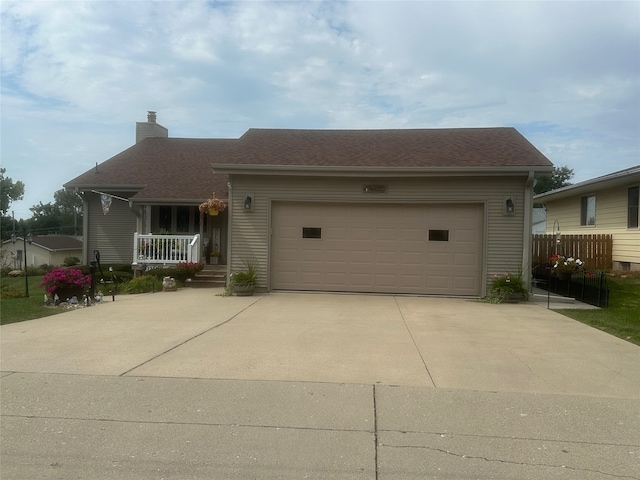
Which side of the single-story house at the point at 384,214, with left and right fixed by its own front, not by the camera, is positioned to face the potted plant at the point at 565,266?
left

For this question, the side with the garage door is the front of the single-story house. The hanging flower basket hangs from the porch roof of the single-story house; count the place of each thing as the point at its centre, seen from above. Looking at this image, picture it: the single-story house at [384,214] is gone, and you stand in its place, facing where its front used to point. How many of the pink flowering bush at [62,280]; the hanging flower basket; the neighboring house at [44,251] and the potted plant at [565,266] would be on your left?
1

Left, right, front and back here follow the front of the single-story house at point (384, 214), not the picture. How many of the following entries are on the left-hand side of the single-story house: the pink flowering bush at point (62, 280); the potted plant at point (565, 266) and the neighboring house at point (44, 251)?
1

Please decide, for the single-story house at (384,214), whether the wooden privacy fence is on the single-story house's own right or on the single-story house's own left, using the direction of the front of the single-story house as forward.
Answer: on the single-story house's own left

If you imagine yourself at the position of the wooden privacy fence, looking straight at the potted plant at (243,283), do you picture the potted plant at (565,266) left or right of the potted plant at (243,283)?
left

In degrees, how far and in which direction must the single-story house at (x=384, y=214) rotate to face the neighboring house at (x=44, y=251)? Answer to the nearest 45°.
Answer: approximately 135° to its right

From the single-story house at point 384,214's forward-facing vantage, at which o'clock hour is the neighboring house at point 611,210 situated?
The neighboring house is roughly at 8 o'clock from the single-story house.

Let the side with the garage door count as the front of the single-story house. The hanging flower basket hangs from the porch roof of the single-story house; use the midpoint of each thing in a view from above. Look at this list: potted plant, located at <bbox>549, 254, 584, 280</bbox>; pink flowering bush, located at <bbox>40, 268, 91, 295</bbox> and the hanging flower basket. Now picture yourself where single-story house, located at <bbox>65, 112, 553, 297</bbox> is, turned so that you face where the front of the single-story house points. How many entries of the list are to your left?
1

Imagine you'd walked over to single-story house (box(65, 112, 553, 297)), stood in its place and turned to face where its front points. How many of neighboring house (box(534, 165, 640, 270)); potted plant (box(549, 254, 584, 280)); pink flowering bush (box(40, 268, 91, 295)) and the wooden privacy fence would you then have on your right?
1

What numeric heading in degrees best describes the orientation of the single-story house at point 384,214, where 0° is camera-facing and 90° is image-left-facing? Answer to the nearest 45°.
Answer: approximately 0°

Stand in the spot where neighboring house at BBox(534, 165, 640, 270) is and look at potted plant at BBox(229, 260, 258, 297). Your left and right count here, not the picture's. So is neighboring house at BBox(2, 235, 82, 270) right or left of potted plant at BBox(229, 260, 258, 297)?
right
